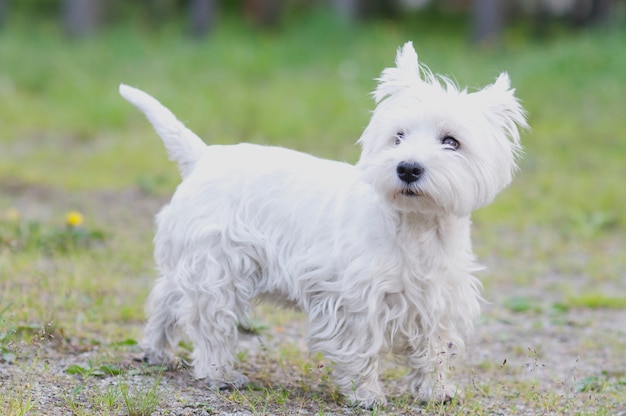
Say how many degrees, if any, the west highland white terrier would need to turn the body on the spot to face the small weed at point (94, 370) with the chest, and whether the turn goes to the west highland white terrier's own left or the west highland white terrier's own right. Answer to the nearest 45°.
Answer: approximately 135° to the west highland white terrier's own right

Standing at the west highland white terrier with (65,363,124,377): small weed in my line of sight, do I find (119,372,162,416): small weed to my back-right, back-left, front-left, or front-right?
front-left

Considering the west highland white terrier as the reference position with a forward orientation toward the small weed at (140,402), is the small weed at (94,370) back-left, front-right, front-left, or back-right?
front-right

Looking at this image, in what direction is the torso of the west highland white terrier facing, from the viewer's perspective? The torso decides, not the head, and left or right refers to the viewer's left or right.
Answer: facing the viewer and to the right of the viewer

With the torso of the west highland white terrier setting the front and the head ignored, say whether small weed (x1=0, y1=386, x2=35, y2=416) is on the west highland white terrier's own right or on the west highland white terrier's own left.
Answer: on the west highland white terrier's own right
